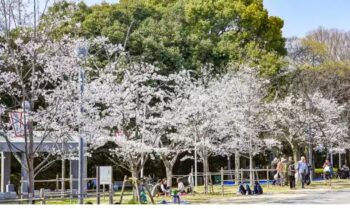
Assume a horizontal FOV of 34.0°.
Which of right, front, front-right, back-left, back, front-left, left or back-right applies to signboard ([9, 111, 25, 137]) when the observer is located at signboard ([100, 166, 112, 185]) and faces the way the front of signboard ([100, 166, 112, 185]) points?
right

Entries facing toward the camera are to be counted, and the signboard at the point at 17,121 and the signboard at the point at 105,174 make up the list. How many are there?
2

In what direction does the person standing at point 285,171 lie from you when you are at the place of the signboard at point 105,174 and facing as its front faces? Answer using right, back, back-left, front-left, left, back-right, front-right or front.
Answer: back-left

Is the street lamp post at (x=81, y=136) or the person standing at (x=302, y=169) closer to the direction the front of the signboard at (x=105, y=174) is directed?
the street lamp post

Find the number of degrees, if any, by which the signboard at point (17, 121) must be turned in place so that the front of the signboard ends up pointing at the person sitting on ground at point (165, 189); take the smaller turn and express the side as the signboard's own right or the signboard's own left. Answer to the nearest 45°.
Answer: approximately 135° to the signboard's own left

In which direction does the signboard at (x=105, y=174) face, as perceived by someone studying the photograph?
facing the viewer

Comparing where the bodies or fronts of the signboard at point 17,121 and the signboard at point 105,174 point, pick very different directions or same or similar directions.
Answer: same or similar directions
